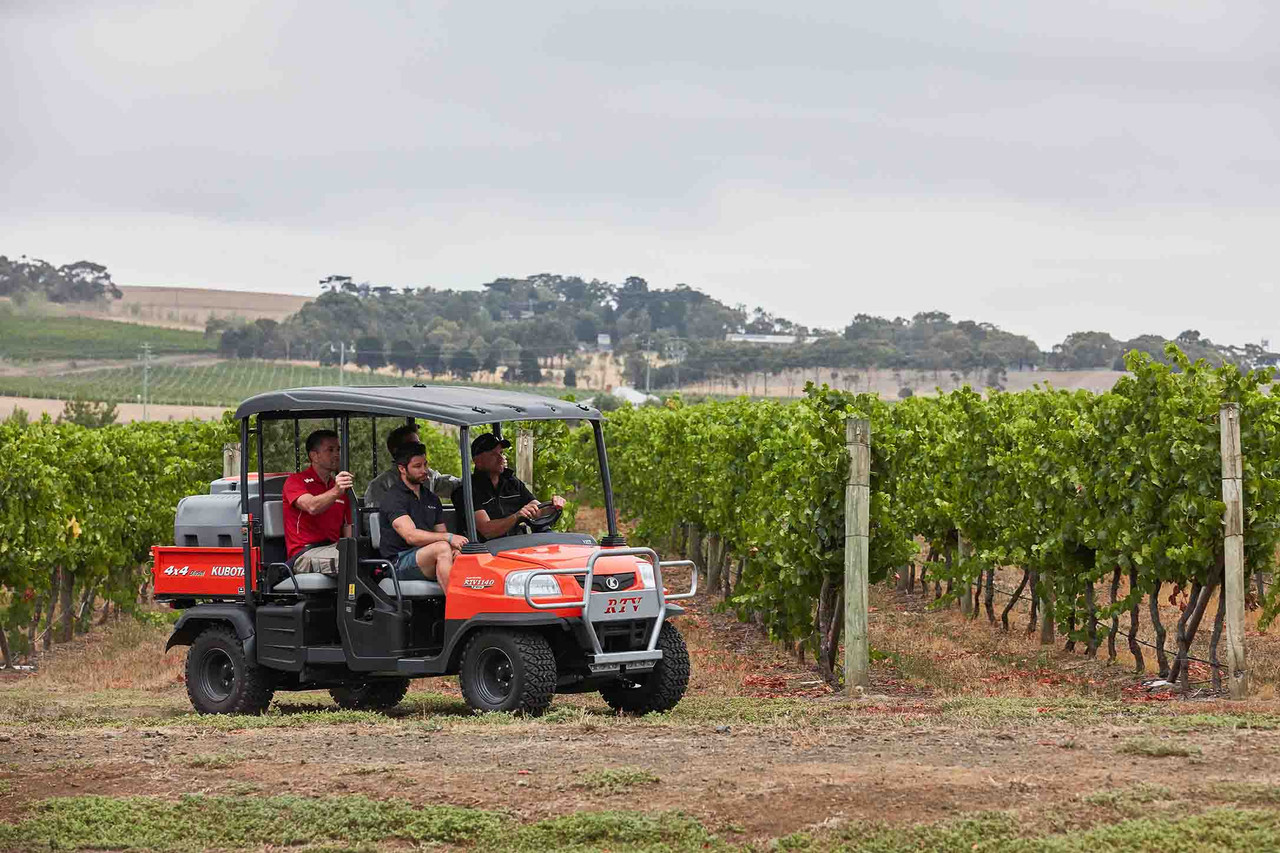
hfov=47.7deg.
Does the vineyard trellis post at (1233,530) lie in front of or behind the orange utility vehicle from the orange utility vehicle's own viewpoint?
in front

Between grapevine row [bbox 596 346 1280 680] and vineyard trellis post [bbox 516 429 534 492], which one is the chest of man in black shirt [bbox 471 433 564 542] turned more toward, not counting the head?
the grapevine row

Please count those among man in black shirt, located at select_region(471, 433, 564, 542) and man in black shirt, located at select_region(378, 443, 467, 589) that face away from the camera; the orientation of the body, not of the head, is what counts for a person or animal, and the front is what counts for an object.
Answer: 0

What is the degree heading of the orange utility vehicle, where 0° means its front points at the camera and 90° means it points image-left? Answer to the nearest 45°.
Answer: approximately 315°

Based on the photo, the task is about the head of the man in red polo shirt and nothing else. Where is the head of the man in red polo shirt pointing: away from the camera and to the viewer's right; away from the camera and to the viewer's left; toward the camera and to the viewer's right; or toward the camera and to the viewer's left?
toward the camera and to the viewer's right

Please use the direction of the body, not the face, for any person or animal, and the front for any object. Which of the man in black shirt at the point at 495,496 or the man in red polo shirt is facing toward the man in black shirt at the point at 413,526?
the man in red polo shirt

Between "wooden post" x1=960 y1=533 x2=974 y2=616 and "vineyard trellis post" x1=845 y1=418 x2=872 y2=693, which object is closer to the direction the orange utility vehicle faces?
the vineyard trellis post

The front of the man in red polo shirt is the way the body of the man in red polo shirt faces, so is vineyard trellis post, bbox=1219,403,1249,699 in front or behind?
in front

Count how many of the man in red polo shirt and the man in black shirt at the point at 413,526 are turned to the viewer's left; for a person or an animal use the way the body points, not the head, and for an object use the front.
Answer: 0

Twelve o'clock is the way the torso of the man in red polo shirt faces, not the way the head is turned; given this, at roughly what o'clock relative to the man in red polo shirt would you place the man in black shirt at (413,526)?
The man in black shirt is roughly at 12 o'clock from the man in red polo shirt.
